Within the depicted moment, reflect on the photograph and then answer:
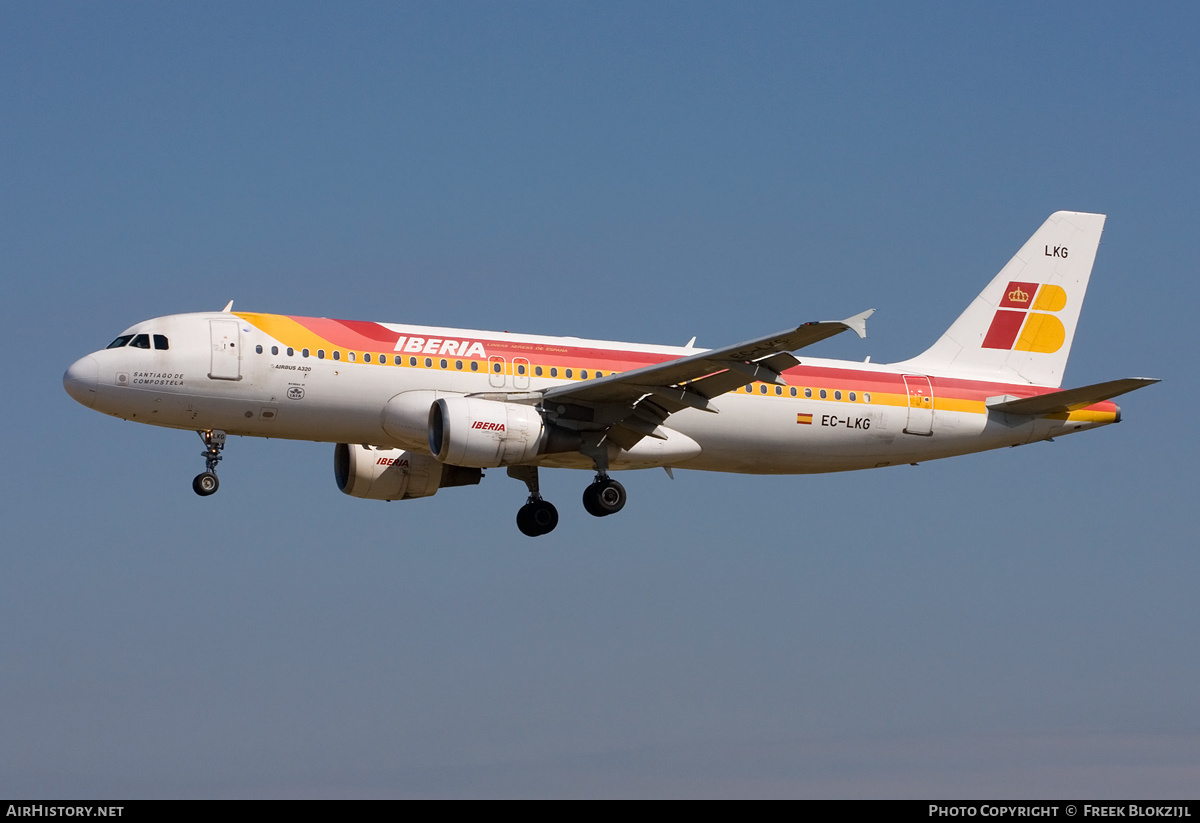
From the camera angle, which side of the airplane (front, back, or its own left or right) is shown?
left
